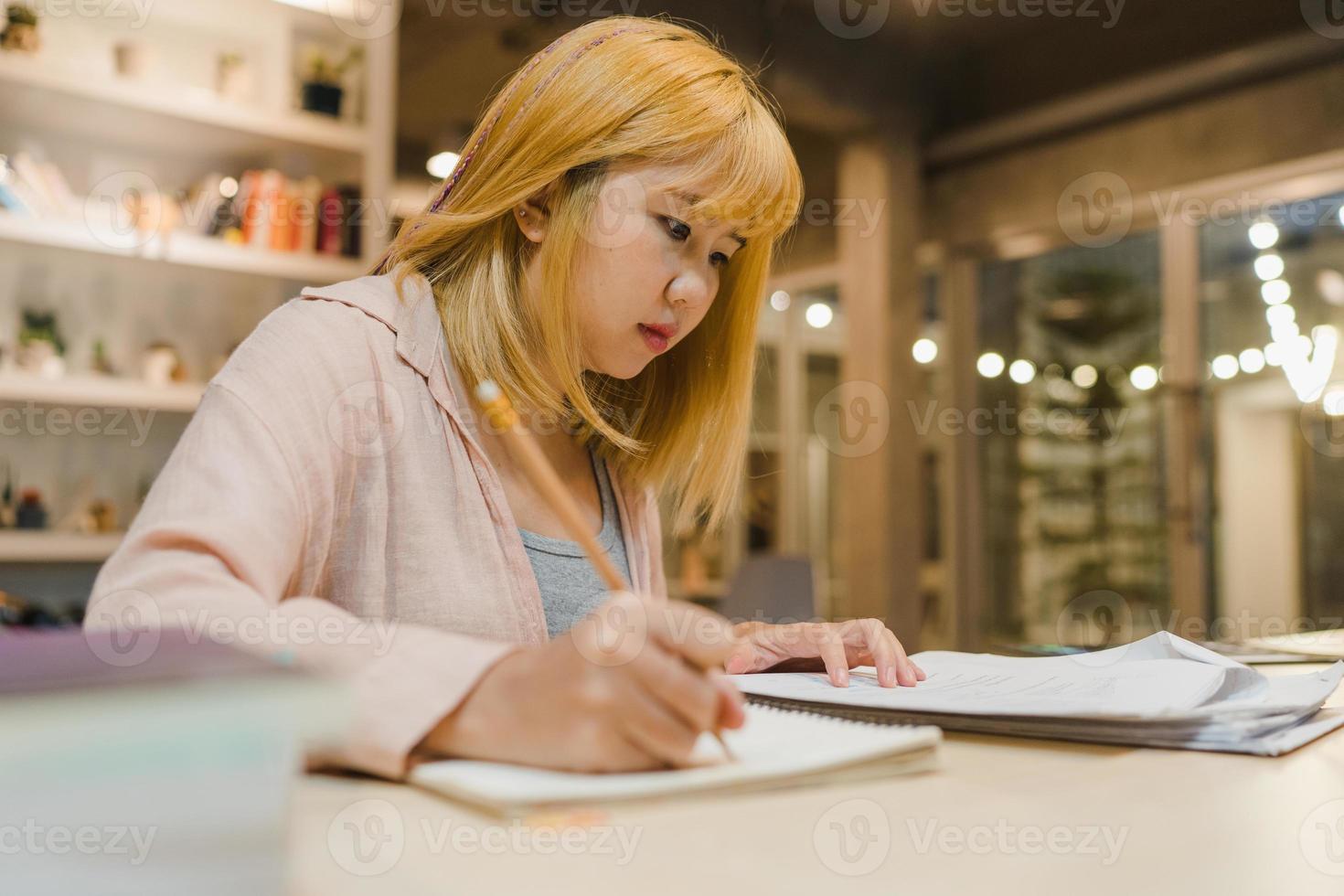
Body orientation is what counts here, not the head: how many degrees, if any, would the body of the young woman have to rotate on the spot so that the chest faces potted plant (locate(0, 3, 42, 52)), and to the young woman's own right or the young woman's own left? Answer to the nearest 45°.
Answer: approximately 180°

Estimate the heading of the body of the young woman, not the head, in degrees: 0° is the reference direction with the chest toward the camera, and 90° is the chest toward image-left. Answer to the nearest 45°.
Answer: approximately 315°

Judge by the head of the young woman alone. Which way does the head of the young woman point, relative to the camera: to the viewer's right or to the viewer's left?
to the viewer's right

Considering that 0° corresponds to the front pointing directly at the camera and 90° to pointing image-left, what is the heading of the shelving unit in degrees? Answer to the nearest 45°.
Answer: approximately 315°

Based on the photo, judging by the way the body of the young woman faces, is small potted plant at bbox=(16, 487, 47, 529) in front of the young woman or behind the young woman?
behind

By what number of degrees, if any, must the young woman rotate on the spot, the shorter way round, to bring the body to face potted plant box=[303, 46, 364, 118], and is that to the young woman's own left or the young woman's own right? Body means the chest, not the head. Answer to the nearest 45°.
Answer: approximately 135° to the young woman's own left

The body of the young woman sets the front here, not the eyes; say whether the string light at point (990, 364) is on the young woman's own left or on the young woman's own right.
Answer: on the young woman's own left

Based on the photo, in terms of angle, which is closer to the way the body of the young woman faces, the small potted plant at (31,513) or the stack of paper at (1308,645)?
the stack of paper
